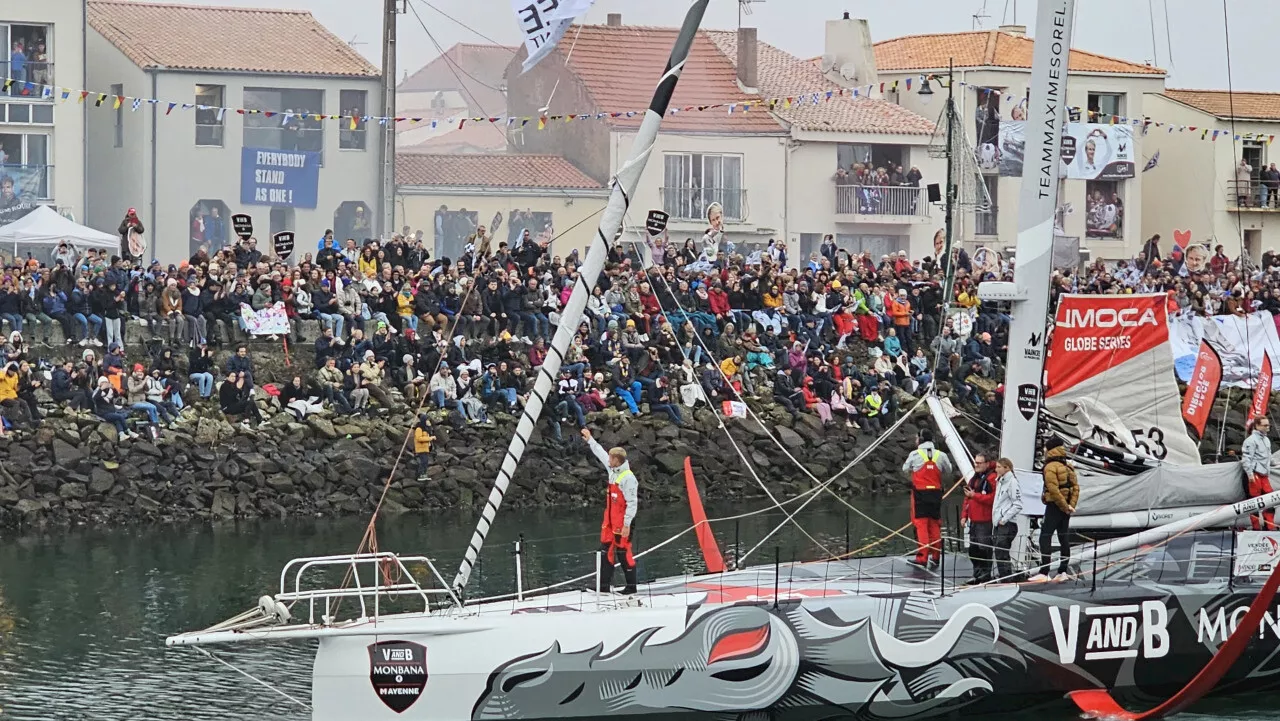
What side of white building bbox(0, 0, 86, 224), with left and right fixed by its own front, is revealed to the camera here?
front

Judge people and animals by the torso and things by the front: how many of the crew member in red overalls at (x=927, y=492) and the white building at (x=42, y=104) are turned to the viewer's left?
0

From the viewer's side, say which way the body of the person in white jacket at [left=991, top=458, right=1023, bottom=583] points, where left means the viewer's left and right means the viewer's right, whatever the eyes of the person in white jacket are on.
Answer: facing to the left of the viewer

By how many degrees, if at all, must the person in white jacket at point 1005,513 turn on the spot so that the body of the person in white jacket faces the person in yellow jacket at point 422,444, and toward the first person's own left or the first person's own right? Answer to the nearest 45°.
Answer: approximately 45° to the first person's own right

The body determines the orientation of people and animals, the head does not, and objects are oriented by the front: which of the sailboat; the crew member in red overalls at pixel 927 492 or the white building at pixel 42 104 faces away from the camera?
the crew member in red overalls

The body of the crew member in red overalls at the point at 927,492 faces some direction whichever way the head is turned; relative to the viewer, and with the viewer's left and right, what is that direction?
facing away from the viewer

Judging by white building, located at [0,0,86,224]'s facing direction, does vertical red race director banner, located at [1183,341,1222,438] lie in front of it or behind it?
in front

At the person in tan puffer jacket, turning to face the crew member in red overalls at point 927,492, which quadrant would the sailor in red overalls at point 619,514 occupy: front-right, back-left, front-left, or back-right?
front-left

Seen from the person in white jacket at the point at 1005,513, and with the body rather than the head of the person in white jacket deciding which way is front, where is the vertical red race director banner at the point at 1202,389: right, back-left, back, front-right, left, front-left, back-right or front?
back-right

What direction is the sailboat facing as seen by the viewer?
to the viewer's left
